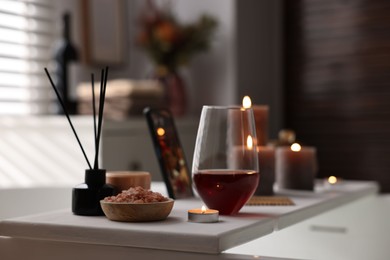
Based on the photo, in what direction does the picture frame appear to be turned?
toward the camera

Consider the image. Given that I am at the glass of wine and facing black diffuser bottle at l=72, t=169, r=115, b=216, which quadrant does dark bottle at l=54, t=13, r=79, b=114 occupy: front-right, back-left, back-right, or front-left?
front-right

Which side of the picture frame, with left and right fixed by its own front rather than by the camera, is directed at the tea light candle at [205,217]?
front

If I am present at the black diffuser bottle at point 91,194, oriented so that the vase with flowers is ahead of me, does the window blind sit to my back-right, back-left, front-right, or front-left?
front-left

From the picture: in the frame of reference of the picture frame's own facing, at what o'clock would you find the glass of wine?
The glass of wine is roughly at 12 o'clock from the picture frame.

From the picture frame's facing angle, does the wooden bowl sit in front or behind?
in front
